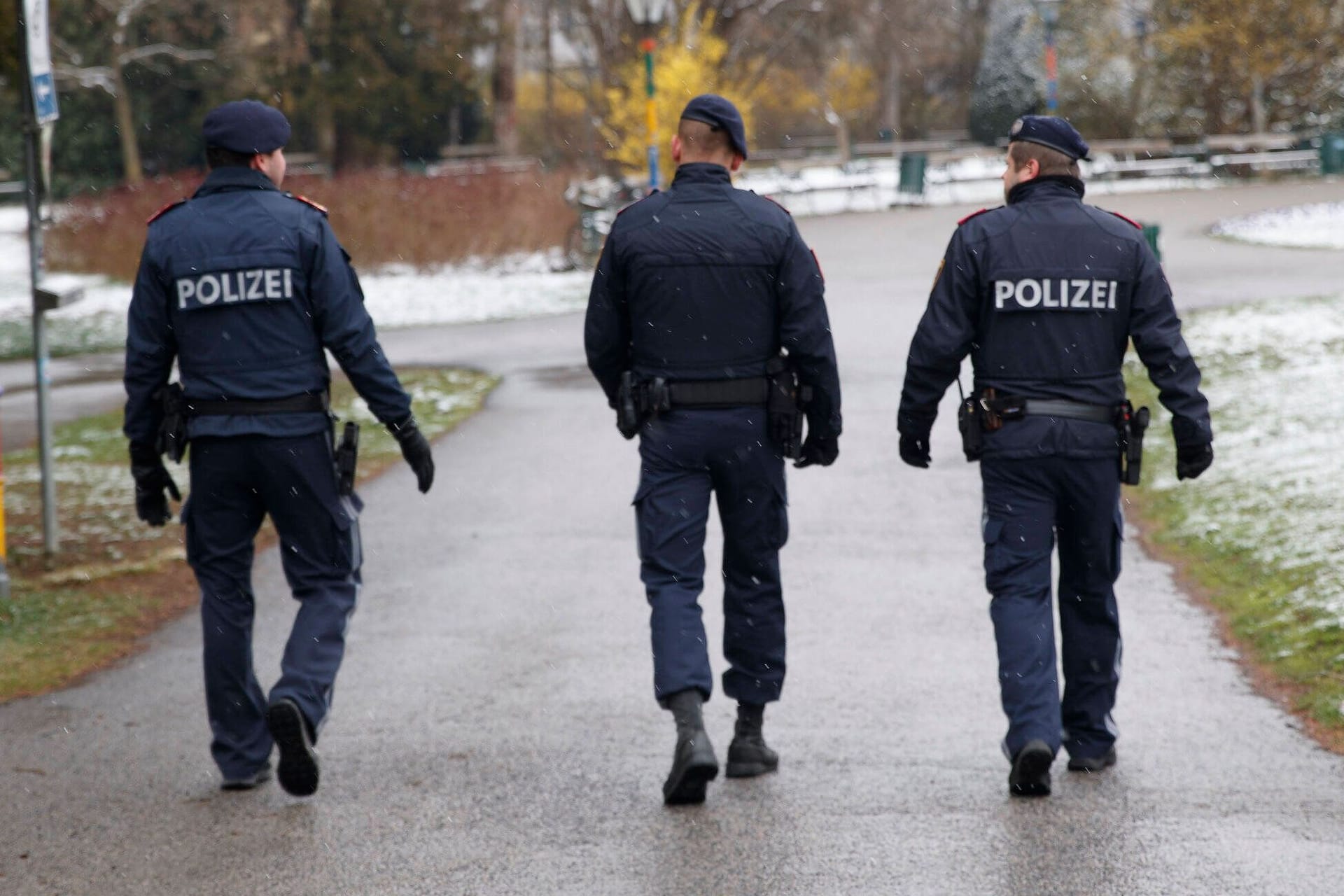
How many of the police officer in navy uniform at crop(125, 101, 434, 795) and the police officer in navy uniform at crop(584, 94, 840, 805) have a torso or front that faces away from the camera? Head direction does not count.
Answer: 2

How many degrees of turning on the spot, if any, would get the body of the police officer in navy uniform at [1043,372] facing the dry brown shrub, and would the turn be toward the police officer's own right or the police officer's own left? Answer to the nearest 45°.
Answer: approximately 45° to the police officer's own left

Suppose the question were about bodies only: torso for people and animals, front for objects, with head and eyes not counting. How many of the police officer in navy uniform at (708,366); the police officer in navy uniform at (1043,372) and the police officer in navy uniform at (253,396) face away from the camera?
3

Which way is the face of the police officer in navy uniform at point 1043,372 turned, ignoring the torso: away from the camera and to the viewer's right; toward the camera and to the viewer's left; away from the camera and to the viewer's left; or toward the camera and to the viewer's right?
away from the camera and to the viewer's left

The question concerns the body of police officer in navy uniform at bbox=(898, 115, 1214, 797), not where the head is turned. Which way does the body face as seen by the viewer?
away from the camera

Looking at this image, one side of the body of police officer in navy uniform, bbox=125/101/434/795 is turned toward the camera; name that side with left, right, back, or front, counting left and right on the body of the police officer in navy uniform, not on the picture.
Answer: back

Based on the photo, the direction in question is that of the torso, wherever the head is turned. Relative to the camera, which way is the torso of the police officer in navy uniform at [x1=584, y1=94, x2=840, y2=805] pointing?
away from the camera

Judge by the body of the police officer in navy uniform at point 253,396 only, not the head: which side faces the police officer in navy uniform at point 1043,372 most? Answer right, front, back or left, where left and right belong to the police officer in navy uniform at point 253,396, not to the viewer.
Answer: right

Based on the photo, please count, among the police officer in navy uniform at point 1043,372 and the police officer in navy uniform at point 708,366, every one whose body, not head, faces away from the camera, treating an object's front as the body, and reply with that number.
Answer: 2

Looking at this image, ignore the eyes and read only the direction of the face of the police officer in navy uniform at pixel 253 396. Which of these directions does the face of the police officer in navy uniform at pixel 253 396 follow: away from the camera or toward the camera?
away from the camera

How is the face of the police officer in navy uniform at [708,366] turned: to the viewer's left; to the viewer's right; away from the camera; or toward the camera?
away from the camera

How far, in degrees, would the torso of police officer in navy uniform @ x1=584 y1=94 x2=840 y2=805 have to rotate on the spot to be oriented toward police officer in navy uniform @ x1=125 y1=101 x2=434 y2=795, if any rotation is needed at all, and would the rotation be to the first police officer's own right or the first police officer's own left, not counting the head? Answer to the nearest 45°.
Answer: approximately 90° to the first police officer's own left

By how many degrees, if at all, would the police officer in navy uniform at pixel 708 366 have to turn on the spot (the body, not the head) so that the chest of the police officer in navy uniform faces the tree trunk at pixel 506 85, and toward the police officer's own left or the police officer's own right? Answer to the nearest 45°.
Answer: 0° — they already face it

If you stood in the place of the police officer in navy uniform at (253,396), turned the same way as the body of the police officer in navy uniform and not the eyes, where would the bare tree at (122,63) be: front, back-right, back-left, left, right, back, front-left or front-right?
front

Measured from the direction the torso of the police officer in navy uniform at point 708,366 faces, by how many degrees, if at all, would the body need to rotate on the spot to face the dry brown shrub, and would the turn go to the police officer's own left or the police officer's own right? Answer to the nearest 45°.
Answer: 0° — they already face it

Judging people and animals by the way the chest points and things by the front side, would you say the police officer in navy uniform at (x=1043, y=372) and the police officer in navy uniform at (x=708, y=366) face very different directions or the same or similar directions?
same or similar directions
